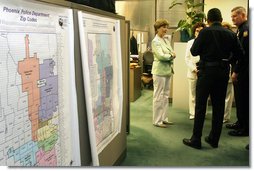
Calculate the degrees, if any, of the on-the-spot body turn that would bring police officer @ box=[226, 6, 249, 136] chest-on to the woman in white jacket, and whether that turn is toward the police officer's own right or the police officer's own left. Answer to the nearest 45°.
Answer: approximately 45° to the police officer's own right

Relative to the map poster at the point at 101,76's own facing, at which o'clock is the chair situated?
The chair is roughly at 8 o'clock from the map poster.

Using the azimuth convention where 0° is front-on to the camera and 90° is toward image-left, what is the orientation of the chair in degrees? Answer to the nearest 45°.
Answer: approximately 45°

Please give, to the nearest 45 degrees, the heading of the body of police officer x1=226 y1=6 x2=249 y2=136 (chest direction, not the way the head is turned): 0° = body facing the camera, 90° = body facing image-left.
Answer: approximately 90°

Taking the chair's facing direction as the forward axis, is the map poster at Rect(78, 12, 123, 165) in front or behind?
in front

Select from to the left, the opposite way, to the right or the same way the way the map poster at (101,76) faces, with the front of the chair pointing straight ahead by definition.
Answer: to the left

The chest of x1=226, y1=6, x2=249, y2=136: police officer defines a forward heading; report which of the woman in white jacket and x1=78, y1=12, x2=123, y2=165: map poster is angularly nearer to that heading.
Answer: the woman in white jacket

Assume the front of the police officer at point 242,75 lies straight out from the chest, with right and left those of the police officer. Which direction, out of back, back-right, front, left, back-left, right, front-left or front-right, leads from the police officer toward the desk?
front-right

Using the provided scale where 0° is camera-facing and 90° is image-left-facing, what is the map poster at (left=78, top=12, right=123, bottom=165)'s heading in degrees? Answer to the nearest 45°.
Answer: approximately 315°

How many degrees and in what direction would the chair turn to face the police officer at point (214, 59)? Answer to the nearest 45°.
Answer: approximately 45° to its left

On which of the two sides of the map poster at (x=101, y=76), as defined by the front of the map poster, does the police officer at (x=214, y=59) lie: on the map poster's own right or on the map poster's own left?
on the map poster's own left

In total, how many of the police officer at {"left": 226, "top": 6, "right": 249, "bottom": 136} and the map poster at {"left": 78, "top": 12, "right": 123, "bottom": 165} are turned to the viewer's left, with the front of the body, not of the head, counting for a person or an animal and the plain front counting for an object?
1

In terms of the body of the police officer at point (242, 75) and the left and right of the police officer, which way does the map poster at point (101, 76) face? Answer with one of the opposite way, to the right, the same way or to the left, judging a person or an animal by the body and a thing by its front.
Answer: the opposite way

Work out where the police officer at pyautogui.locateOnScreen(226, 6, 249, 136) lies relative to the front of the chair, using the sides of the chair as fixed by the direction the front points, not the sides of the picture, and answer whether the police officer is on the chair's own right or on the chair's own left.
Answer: on the chair's own left
